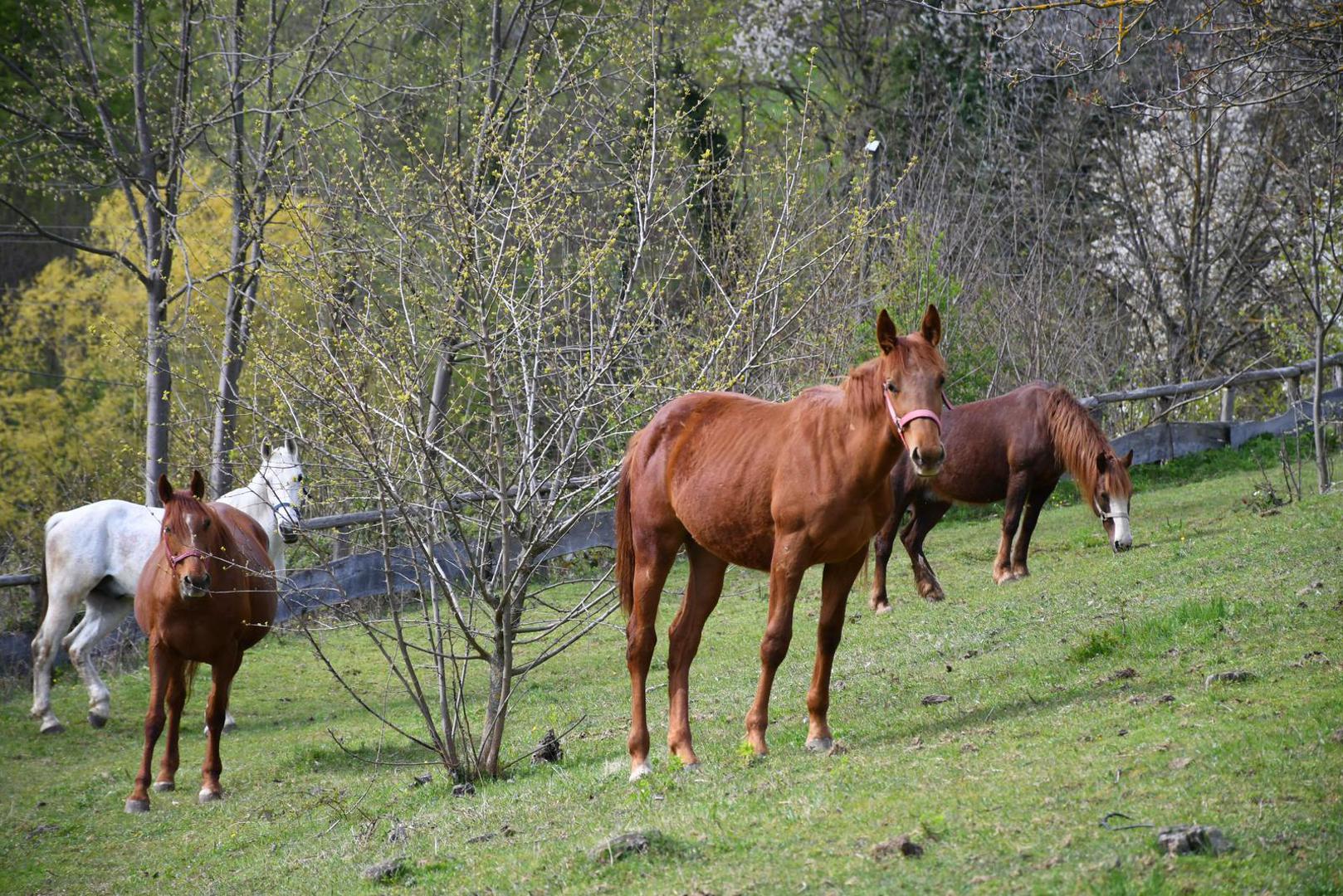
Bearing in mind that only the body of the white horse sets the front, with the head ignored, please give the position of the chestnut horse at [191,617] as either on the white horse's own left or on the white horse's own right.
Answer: on the white horse's own right

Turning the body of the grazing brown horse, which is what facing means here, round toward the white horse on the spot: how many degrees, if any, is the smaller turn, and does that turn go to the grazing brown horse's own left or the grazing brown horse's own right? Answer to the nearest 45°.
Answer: approximately 180°

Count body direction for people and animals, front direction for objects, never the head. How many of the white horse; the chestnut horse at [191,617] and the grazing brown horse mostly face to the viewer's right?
2

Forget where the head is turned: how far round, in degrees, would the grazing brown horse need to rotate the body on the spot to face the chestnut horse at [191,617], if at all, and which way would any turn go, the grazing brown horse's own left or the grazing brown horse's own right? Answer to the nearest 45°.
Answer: approximately 135° to the grazing brown horse's own right

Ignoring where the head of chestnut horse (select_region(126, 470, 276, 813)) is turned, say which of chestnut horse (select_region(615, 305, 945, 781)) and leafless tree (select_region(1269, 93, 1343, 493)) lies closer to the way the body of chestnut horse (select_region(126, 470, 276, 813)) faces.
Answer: the chestnut horse

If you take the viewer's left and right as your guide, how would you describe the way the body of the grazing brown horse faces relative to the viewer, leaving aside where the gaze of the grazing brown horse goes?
facing to the right of the viewer

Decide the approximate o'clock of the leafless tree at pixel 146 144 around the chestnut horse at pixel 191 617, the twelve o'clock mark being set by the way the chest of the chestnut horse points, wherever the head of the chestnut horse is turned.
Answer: The leafless tree is roughly at 6 o'clock from the chestnut horse.

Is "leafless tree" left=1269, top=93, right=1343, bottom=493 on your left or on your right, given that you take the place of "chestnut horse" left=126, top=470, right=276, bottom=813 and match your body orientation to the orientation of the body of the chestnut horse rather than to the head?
on your left

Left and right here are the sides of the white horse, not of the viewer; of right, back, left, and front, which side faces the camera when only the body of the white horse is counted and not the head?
right

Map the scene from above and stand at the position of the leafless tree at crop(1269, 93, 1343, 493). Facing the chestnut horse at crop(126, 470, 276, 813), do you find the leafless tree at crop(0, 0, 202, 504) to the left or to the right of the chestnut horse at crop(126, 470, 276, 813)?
right

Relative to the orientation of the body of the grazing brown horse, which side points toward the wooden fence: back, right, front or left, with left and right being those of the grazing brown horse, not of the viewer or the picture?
left

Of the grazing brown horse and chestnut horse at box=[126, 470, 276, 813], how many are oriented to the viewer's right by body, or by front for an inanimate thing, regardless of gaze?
1
